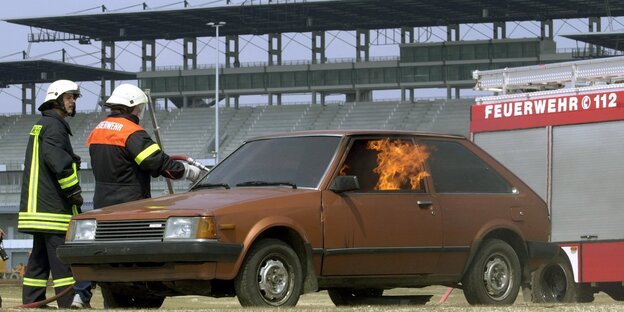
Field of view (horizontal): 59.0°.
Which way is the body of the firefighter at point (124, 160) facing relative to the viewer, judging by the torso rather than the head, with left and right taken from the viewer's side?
facing away from the viewer and to the right of the viewer

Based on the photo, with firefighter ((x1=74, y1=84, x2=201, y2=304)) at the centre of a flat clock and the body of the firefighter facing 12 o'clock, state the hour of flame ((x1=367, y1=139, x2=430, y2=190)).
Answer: The flame is roughly at 2 o'clock from the firefighter.

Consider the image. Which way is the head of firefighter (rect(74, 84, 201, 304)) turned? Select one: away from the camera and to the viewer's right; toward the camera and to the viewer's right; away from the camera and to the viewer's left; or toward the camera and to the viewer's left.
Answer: away from the camera and to the viewer's right

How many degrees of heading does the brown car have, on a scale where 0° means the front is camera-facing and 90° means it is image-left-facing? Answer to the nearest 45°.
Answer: approximately 45°

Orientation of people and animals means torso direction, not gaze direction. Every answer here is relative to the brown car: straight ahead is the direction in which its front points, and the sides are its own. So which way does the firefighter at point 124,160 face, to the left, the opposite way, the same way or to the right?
the opposite way

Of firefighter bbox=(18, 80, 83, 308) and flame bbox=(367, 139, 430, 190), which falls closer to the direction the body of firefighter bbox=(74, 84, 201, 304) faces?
the flame
